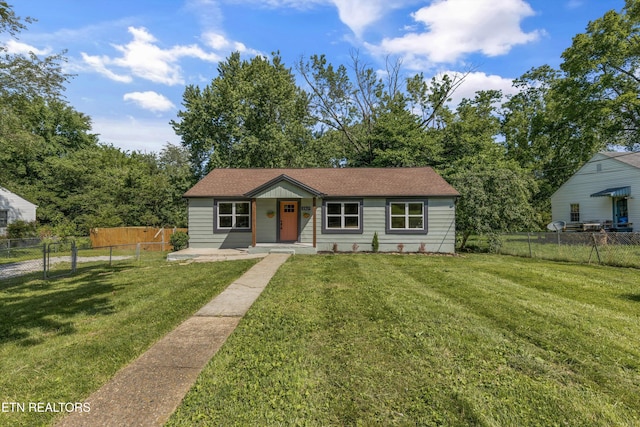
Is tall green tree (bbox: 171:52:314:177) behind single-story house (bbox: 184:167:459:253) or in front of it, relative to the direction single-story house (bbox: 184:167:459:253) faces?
behind

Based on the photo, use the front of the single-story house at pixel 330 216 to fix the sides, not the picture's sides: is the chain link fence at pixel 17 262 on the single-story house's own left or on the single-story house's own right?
on the single-story house's own right

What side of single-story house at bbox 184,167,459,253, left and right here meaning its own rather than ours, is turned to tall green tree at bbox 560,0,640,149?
left

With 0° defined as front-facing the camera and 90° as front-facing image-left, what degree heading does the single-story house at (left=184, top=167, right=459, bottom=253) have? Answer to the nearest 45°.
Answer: approximately 0°

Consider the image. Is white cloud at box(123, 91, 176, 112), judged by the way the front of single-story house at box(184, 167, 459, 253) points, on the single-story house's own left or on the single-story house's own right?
on the single-story house's own right

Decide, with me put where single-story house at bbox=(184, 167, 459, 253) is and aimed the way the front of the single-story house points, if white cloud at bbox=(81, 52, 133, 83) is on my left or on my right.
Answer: on my right

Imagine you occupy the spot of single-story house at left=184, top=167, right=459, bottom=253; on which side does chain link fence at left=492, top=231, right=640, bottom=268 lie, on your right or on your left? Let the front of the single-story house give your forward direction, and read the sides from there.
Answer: on your left

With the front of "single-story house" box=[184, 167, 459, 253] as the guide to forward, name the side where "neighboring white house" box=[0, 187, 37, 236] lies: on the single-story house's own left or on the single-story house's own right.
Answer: on the single-story house's own right

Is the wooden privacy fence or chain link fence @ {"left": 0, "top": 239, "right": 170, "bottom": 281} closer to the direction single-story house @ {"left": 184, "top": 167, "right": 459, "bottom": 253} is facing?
the chain link fence
